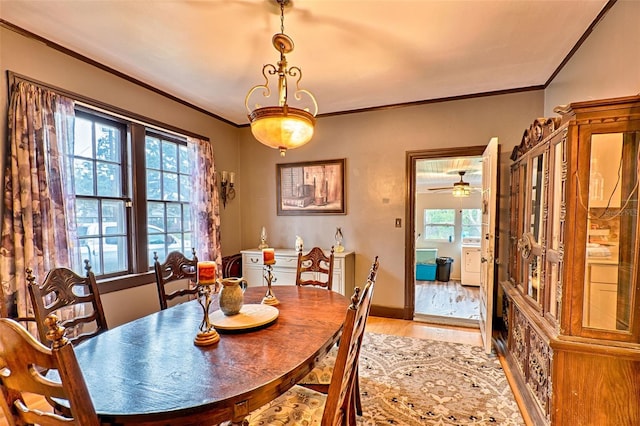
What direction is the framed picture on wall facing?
toward the camera

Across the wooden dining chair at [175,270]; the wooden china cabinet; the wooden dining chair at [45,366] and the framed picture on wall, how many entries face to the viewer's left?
1

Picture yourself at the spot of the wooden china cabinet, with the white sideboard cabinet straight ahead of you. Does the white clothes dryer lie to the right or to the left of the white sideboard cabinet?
right

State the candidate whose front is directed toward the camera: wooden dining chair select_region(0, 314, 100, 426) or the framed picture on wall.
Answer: the framed picture on wall

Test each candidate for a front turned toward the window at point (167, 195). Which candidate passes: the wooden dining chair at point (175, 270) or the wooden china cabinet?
the wooden china cabinet

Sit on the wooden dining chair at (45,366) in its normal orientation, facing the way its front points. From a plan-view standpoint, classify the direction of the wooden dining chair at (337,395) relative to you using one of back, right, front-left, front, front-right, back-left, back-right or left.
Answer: front-right

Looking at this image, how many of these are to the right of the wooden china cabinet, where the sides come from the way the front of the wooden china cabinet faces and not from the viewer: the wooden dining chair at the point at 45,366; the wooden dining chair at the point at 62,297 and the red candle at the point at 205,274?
0

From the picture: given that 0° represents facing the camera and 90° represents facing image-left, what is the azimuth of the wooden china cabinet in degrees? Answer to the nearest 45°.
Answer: approximately 90°

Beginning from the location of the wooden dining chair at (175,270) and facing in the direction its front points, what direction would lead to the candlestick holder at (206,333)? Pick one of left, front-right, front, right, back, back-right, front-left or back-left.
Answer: front-right

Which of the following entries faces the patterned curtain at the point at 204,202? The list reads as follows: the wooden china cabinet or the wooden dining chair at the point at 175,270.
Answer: the wooden china cabinet

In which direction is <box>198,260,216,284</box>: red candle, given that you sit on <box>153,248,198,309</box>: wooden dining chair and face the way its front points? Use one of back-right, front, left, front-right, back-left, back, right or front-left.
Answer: front-right

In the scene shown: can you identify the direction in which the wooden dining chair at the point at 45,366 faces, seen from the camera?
facing away from the viewer and to the right of the viewer

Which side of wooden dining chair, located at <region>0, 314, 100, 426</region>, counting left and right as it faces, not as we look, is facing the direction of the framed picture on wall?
front

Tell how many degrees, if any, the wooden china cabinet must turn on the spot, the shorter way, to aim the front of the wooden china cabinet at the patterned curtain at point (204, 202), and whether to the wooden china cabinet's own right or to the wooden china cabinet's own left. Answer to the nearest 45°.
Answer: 0° — it already faces it

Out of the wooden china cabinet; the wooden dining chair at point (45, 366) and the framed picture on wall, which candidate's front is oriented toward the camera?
the framed picture on wall

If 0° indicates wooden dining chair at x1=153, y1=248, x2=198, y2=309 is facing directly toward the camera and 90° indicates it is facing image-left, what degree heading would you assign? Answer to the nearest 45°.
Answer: approximately 315°
